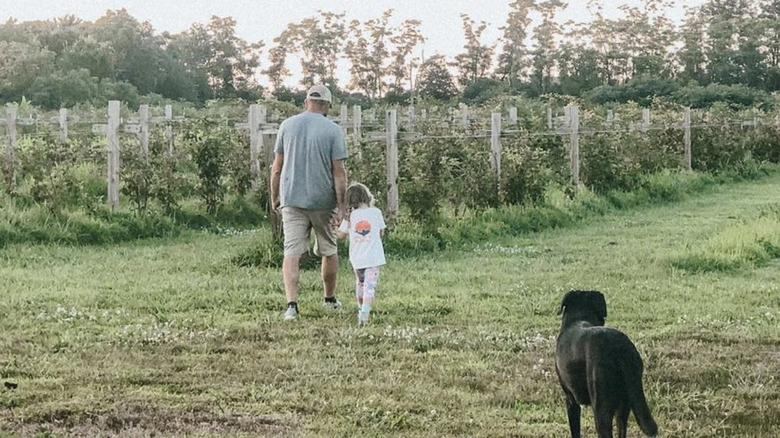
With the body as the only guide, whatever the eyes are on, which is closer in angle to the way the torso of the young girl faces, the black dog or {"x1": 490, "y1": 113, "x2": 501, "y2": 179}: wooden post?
the wooden post

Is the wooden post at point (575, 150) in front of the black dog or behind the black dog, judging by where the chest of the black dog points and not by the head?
in front

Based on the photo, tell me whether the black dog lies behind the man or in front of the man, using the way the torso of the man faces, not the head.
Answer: behind

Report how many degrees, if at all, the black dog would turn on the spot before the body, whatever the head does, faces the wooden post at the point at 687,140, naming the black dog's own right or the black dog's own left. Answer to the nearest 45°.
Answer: approximately 45° to the black dog's own right

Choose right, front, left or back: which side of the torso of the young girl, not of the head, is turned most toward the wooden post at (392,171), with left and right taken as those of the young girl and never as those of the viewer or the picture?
front

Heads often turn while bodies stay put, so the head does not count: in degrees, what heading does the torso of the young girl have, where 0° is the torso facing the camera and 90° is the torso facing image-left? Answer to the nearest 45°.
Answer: approximately 180°

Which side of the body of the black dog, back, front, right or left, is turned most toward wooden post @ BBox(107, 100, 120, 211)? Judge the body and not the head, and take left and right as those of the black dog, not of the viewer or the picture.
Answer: front

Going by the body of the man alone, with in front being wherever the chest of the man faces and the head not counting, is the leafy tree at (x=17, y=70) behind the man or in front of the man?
in front

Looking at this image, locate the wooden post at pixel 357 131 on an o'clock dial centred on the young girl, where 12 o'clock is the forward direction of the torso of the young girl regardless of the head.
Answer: The wooden post is roughly at 12 o'clock from the young girl.

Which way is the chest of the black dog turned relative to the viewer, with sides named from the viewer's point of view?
facing away from the viewer and to the left of the viewer

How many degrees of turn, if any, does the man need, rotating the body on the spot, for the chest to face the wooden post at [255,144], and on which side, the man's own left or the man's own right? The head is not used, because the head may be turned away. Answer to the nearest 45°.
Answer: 0° — they already face it

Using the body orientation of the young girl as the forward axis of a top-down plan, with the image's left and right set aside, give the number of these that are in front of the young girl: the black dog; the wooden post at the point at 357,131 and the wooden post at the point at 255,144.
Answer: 2

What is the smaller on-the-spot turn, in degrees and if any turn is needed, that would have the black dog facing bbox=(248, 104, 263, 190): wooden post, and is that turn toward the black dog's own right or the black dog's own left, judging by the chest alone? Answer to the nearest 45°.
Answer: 0° — it already faces it

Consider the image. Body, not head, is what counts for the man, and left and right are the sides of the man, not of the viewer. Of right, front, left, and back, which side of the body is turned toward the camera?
back
